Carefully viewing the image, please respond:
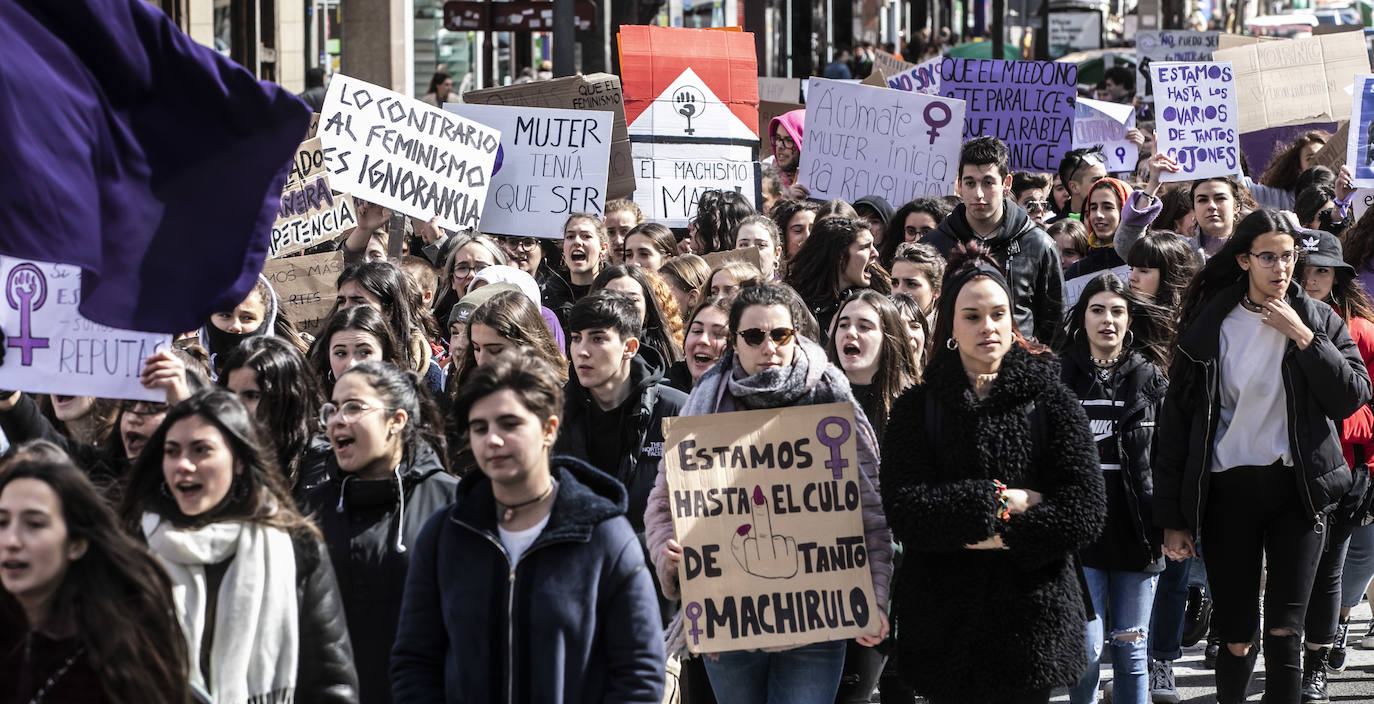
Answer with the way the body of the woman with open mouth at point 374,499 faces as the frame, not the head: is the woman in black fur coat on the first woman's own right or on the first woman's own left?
on the first woman's own left

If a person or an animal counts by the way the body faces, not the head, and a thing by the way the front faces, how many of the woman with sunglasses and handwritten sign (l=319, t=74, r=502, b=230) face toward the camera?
2

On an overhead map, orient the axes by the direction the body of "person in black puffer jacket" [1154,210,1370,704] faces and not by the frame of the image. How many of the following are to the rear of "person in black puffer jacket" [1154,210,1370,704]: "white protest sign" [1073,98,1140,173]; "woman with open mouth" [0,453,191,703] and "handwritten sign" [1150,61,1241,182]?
2

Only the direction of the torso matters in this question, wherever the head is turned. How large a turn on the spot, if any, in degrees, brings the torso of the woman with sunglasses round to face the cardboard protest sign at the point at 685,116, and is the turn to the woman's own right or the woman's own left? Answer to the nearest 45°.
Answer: approximately 180°

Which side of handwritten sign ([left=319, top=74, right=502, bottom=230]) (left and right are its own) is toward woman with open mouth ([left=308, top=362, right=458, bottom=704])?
front

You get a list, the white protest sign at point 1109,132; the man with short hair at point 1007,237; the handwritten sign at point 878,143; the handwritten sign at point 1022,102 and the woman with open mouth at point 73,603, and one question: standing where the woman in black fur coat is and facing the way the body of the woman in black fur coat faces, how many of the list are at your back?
4

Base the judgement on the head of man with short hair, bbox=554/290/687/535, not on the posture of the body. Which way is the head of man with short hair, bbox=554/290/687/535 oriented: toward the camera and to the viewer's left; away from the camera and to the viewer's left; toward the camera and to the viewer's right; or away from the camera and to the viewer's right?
toward the camera and to the viewer's left

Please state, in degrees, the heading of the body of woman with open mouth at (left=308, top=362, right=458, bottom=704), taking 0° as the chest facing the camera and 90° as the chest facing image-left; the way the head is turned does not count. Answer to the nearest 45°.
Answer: approximately 45°

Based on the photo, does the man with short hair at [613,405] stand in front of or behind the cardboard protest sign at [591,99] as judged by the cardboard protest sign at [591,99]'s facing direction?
in front

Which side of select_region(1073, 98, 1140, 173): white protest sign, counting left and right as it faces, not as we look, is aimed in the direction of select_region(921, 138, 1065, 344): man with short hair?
front

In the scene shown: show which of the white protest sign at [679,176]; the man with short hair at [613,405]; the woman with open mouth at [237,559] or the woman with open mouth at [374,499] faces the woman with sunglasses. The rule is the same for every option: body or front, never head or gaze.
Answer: the white protest sign
